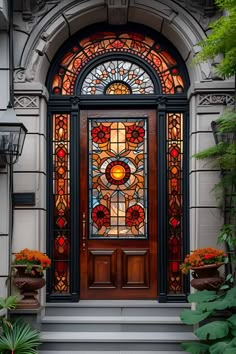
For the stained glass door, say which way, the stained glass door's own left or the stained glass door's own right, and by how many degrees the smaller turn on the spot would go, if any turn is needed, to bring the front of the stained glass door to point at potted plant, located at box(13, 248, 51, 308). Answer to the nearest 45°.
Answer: approximately 45° to the stained glass door's own right

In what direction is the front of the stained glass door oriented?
toward the camera

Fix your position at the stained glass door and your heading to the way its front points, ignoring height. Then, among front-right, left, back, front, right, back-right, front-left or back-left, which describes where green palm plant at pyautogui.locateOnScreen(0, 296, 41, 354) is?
front-right

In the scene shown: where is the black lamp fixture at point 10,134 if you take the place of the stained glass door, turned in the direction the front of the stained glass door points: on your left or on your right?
on your right

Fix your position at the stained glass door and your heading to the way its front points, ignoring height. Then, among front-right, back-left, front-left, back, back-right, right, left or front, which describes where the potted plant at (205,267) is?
front-left

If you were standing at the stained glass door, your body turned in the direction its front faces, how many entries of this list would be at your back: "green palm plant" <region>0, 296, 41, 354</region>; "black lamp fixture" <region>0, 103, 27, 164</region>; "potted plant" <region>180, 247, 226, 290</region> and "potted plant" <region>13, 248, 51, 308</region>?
0

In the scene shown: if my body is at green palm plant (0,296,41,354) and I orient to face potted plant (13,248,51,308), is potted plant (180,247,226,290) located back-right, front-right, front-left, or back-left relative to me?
front-right

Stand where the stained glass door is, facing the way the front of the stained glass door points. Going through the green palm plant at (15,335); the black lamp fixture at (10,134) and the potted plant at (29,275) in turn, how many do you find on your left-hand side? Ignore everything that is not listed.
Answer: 0

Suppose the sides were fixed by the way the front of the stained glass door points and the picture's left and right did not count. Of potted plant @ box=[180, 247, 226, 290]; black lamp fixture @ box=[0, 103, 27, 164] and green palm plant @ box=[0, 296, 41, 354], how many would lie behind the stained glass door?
0
